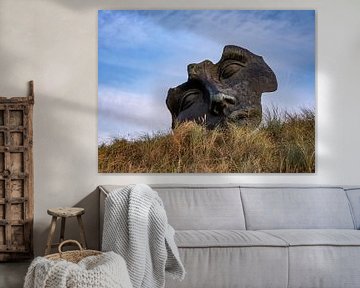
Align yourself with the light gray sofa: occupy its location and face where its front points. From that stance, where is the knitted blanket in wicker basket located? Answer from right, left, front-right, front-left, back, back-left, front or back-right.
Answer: front-right

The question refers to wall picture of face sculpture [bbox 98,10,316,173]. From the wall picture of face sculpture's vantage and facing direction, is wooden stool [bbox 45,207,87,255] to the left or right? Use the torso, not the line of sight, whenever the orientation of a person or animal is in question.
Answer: on its right

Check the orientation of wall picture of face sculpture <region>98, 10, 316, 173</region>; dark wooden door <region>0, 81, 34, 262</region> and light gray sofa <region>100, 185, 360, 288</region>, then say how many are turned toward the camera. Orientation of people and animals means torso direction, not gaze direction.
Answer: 3

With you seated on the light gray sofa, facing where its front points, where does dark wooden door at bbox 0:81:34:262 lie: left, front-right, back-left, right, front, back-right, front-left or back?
right

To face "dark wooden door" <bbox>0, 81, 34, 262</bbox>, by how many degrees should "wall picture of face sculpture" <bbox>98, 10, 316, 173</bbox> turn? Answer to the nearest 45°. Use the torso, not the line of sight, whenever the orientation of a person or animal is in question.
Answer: approximately 90° to its right

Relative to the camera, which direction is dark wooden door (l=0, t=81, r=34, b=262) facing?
toward the camera

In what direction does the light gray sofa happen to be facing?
toward the camera

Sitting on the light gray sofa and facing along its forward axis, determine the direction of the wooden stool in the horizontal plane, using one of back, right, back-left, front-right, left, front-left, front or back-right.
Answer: right

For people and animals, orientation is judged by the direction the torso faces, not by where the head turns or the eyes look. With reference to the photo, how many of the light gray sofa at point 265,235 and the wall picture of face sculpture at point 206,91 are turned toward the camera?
2

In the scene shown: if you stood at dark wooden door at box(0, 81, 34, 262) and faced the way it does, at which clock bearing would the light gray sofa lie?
The light gray sofa is roughly at 10 o'clock from the dark wooden door.

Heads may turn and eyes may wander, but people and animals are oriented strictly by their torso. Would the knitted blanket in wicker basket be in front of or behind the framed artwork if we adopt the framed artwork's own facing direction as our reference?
in front
